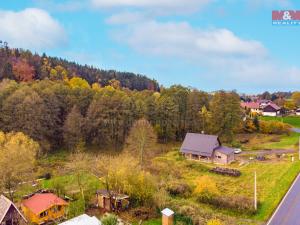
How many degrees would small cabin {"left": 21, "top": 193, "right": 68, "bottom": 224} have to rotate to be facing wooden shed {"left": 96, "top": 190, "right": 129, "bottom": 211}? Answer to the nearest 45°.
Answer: approximately 45° to its left

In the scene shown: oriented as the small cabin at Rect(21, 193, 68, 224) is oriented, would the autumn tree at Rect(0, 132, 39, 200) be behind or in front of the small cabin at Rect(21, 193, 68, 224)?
behind

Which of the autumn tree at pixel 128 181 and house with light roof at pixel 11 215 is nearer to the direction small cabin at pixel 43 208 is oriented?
the autumn tree

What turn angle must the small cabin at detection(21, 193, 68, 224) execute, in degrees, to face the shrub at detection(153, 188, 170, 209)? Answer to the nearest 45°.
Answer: approximately 45° to its left

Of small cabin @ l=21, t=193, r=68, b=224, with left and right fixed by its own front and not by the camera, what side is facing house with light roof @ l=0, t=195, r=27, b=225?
right

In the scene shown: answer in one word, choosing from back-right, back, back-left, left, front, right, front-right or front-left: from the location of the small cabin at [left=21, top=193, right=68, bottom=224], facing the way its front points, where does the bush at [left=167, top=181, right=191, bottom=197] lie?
front-left

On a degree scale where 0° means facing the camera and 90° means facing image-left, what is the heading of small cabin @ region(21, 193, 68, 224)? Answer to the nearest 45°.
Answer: approximately 315°

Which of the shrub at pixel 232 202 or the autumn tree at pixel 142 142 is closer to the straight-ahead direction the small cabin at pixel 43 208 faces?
the shrub

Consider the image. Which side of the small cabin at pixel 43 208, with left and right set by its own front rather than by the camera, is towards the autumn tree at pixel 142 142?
left

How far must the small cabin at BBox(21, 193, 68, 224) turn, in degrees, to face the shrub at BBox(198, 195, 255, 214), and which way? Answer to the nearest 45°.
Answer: approximately 45° to its left

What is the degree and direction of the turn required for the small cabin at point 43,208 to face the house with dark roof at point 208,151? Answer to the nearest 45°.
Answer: approximately 90° to its left
